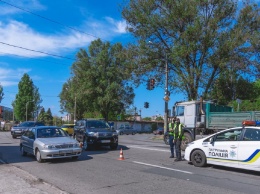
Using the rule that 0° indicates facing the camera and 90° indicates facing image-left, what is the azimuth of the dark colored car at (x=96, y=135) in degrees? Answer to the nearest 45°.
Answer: approximately 315°

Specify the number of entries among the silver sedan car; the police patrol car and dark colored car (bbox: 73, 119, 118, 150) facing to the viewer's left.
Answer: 1

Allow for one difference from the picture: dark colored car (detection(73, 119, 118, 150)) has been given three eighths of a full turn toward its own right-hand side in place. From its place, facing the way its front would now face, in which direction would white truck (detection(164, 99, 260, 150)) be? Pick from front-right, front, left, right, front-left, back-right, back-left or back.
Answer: back

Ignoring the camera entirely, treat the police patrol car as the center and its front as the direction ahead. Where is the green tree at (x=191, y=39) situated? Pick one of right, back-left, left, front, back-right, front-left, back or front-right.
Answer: right

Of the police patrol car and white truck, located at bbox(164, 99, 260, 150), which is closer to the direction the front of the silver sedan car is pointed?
the police patrol car

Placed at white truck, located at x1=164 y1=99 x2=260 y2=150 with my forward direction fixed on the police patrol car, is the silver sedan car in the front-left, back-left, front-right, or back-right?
front-right

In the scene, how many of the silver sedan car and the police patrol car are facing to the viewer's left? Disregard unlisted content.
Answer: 1

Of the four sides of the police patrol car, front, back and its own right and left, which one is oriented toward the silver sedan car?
front

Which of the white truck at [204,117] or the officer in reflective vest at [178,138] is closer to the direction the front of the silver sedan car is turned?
the officer in reflective vest

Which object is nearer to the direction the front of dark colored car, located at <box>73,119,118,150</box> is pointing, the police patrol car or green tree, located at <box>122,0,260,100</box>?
the police patrol car

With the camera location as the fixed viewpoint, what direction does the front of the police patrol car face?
facing to the left of the viewer

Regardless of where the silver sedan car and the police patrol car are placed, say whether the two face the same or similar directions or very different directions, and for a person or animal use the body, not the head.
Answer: very different directions
